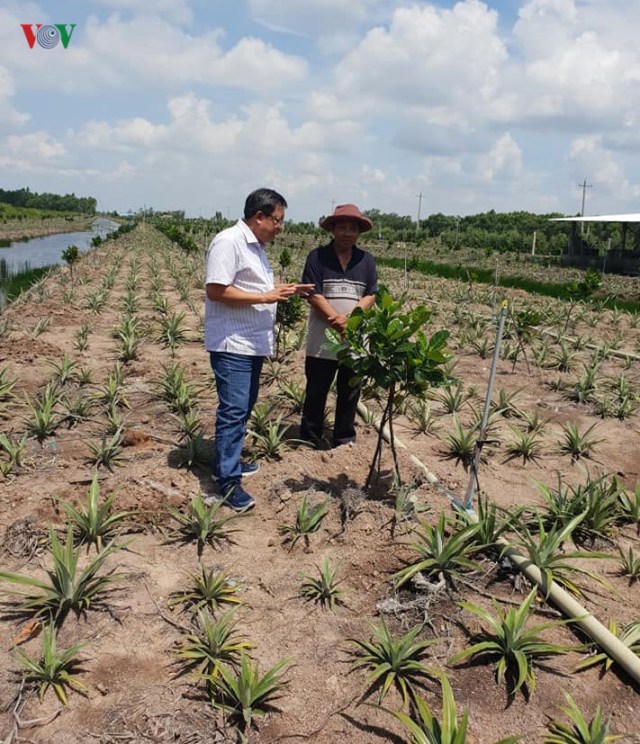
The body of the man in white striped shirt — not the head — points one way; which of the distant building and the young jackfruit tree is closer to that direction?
the young jackfruit tree

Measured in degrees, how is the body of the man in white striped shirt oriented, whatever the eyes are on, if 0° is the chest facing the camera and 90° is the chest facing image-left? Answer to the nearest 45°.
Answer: approximately 270°

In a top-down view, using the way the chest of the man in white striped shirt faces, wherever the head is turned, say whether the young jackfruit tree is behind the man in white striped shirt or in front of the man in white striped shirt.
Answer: in front

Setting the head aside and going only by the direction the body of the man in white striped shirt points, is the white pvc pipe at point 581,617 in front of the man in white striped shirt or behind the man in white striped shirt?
in front

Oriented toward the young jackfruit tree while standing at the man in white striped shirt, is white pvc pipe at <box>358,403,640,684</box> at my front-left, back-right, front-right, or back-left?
front-right

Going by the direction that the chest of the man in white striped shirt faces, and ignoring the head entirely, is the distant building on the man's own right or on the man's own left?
on the man's own left

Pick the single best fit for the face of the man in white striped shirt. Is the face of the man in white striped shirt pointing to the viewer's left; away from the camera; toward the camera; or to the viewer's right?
to the viewer's right

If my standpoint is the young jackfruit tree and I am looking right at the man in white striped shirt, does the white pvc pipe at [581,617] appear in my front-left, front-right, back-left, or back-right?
back-left
